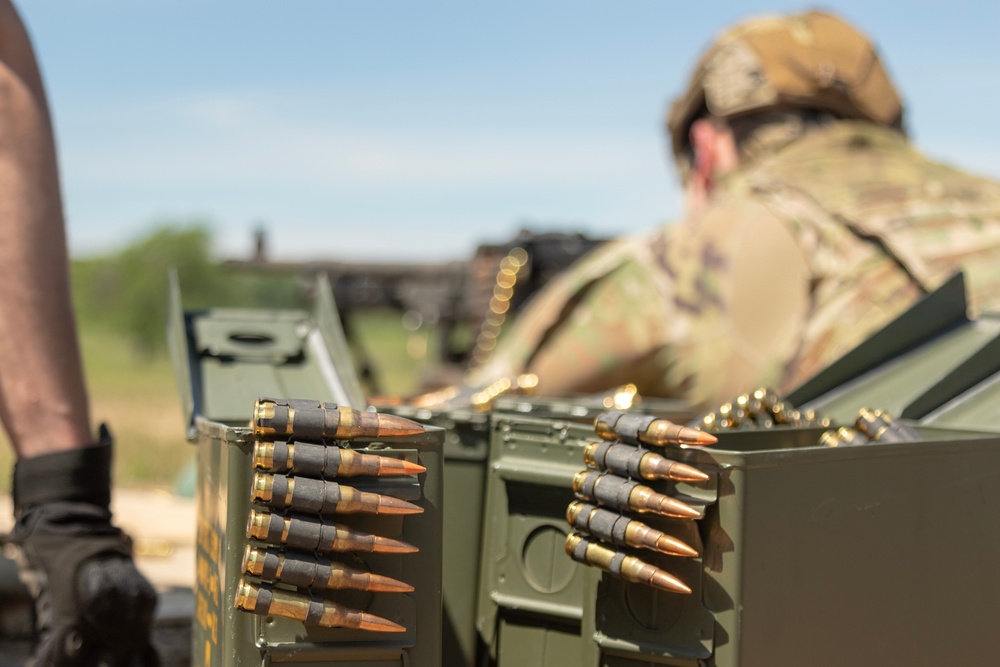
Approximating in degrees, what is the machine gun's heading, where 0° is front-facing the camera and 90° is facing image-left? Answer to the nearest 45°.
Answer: approximately 90°

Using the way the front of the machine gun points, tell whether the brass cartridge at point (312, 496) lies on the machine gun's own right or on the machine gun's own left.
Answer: on the machine gun's own left

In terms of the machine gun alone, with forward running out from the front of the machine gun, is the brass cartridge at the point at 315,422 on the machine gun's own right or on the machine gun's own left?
on the machine gun's own left

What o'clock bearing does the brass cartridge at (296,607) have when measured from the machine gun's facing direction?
The brass cartridge is roughly at 9 o'clock from the machine gun.

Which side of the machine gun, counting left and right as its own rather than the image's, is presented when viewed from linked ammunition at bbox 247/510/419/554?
left

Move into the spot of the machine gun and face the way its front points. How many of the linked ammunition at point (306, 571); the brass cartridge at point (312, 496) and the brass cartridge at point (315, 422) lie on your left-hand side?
3

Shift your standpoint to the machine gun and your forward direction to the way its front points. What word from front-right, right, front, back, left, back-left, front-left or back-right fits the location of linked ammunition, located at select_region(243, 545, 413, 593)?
left

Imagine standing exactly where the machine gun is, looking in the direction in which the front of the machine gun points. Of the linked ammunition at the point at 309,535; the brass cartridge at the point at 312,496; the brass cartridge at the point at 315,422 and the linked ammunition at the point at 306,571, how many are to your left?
4

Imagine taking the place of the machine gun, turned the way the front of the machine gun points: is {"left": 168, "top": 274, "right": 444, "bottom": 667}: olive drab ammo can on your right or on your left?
on your left

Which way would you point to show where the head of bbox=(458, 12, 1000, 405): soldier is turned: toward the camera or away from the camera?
away from the camera
